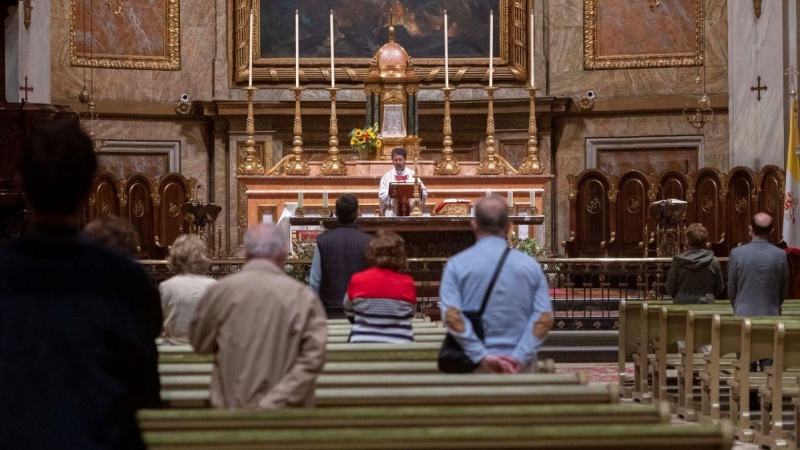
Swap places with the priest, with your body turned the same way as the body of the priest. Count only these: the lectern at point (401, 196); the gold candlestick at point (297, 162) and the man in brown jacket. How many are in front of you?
2

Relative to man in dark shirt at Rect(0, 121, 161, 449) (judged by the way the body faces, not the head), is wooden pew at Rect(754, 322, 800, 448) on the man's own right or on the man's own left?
on the man's own right

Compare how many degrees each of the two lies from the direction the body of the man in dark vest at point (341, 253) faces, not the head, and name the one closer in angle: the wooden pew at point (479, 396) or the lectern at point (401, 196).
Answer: the lectern

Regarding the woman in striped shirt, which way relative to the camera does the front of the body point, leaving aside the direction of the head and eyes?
away from the camera

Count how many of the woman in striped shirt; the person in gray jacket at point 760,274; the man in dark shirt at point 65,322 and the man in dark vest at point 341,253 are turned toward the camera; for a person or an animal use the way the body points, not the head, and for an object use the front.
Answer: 0

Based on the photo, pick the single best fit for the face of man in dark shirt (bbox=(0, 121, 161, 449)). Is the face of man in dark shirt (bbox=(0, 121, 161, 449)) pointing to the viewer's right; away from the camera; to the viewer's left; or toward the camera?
away from the camera

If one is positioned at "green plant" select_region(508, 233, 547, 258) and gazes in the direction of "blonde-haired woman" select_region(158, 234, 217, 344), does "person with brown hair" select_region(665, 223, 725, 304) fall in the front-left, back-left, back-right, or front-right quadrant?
front-left

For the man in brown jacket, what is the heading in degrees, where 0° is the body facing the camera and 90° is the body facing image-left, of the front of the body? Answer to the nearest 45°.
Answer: approximately 180°

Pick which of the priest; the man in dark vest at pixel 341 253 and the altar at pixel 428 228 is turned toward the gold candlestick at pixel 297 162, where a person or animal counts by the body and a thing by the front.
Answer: the man in dark vest

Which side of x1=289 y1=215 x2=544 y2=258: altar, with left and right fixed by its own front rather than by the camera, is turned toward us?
front

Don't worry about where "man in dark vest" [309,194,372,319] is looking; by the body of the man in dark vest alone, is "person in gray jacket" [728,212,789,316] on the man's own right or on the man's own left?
on the man's own right

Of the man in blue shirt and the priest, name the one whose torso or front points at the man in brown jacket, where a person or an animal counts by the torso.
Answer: the priest

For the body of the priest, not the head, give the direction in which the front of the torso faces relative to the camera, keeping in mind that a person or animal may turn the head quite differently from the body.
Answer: toward the camera

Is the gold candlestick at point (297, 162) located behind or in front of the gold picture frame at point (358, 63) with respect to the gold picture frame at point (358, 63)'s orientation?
in front

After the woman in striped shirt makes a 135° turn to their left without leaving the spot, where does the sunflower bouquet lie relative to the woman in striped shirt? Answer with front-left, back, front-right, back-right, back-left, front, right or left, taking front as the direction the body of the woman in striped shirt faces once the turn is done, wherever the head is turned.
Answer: back-right

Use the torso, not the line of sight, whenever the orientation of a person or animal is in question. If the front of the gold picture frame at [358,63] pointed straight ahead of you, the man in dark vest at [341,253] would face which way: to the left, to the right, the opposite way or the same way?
the opposite way

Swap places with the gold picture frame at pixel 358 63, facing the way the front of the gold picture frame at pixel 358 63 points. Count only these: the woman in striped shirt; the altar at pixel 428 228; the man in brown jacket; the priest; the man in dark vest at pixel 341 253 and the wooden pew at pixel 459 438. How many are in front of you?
6

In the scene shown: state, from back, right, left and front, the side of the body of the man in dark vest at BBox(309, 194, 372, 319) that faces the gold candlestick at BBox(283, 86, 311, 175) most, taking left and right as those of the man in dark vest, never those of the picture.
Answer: front

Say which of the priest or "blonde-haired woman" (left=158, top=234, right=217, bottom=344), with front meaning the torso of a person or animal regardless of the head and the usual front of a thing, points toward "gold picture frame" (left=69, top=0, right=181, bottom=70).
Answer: the blonde-haired woman
